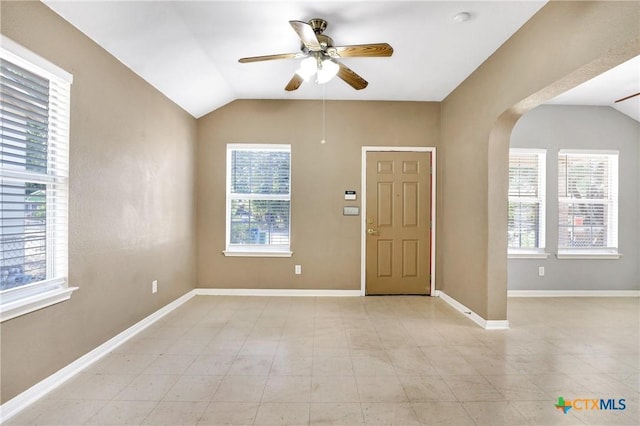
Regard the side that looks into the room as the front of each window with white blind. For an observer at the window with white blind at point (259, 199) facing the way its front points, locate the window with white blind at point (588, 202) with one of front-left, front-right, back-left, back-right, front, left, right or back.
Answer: left

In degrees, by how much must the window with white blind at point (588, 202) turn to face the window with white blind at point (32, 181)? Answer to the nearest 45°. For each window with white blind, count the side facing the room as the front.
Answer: approximately 45° to its right

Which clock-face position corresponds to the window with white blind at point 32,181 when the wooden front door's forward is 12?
The window with white blind is roughly at 1 o'clock from the wooden front door.

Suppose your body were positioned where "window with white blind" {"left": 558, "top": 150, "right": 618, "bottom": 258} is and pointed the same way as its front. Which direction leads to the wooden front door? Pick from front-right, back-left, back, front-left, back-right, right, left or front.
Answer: front-right

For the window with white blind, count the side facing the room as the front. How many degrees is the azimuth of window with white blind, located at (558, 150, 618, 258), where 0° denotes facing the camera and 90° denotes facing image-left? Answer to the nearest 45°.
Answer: approximately 0°

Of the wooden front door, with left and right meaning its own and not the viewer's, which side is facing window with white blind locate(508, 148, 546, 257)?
left

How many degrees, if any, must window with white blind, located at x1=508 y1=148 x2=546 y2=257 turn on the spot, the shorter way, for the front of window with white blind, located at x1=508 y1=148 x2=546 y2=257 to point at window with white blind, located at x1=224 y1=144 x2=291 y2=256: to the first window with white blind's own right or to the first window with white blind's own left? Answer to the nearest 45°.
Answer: approximately 45° to the first window with white blind's own right

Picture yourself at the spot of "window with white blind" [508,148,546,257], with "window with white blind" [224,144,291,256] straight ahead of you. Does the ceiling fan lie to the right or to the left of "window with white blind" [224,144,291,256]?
left

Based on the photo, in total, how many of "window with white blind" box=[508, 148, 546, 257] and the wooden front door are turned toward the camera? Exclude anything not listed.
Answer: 2

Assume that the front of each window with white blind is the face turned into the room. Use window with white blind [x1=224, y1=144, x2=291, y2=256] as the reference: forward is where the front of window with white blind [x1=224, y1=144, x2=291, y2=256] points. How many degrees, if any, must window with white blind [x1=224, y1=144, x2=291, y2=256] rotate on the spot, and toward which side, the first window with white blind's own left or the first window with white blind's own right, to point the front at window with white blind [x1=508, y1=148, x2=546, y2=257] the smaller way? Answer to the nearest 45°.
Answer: approximately 90° to the first window with white blind's own left

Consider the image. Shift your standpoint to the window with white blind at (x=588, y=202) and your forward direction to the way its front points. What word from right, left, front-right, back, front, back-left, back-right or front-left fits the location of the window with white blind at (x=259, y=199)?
front-right
